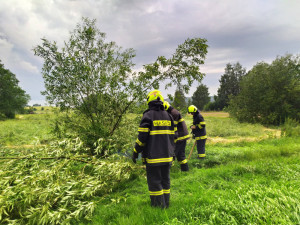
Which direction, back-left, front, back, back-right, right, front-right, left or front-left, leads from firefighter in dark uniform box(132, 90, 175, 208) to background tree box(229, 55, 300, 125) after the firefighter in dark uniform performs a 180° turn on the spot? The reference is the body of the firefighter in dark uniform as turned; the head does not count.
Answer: left

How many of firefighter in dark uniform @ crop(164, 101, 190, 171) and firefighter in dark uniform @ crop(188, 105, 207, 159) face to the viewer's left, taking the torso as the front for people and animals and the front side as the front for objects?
2

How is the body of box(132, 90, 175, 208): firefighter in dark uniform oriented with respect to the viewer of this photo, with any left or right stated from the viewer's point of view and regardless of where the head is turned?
facing away from the viewer and to the left of the viewer

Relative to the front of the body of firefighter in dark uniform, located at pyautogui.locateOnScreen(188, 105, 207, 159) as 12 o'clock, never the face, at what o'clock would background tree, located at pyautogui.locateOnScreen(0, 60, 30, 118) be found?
The background tree is roughly at 1 o'clock from the firefighter in dark uniform.

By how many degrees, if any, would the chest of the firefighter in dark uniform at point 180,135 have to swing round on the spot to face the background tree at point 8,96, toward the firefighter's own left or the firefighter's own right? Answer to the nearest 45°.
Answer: approximately 45° to the firefighter's own right
